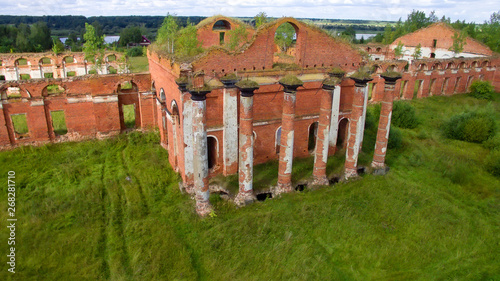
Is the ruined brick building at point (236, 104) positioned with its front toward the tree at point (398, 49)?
no

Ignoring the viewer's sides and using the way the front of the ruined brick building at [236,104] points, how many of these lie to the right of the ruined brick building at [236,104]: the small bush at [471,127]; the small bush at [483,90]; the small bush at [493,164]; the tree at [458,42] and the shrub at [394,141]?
0

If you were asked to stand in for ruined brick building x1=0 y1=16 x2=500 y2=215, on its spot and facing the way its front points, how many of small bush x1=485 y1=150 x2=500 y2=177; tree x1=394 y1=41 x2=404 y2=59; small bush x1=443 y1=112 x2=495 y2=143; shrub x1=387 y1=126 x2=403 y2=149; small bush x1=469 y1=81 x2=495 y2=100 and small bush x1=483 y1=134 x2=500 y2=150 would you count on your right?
0

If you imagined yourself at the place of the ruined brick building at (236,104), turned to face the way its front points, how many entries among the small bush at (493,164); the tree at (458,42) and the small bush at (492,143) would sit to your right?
0

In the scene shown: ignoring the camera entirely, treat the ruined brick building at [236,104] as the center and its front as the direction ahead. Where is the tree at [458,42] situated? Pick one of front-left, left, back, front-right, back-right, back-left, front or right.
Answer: left

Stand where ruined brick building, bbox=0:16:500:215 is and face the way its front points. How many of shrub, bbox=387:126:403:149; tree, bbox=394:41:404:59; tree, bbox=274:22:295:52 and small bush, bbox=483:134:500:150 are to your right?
0

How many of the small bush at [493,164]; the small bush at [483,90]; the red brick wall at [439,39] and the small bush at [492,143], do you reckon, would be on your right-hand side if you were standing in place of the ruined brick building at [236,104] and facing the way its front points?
0

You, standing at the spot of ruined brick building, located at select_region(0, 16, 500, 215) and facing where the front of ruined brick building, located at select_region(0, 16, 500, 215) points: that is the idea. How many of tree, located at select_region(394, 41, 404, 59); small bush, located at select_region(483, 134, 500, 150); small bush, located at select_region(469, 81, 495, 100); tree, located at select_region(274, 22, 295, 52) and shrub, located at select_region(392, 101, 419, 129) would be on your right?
0

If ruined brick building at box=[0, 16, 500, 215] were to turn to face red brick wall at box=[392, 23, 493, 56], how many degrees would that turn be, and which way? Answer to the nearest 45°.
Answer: approximately 90° to its left

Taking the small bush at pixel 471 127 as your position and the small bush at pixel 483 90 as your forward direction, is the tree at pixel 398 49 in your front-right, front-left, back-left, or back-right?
front-left

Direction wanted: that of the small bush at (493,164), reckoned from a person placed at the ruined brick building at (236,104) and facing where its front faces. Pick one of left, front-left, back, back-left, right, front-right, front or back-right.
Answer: front-left

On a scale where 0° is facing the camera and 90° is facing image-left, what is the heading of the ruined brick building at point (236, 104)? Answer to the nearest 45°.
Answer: approximately 315°

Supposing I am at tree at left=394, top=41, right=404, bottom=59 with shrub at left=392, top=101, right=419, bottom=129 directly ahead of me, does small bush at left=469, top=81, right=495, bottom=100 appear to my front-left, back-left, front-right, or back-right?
front-left

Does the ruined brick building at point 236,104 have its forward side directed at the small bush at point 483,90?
no

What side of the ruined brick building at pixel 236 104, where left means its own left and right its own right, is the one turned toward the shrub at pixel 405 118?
left

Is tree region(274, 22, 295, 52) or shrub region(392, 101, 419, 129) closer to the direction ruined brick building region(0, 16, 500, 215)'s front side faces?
the shrub
